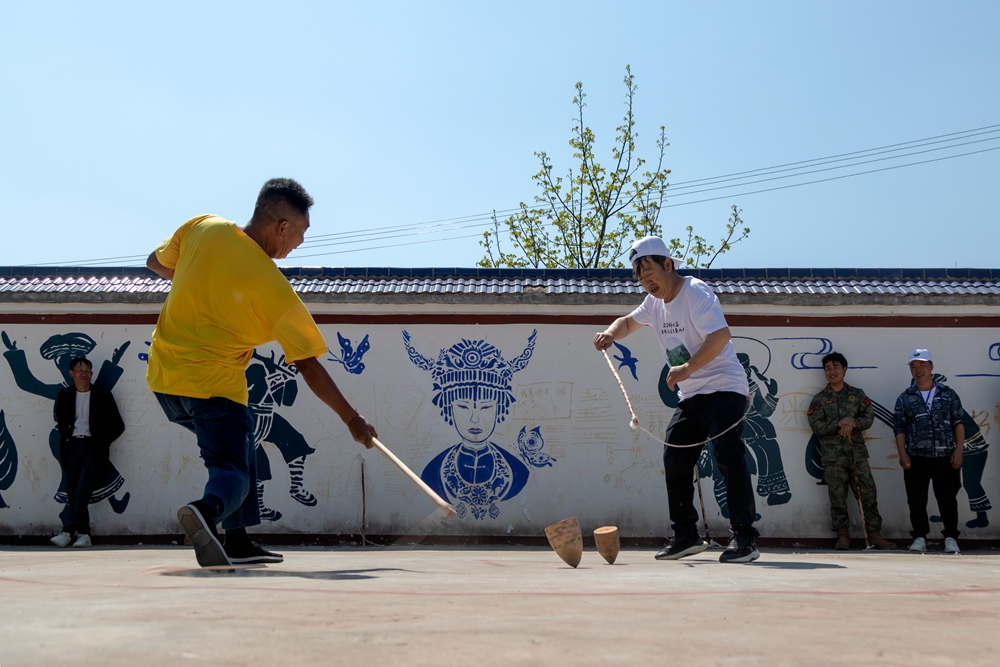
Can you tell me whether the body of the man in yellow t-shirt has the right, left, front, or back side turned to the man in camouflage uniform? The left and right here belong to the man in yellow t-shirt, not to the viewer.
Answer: front

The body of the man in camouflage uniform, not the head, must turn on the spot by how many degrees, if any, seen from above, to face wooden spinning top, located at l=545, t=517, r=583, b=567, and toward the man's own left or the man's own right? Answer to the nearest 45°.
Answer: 0° — they already face it

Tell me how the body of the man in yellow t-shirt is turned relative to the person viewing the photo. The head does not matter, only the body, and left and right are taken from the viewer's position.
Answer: facing away from the viewer and to the right of the viewer

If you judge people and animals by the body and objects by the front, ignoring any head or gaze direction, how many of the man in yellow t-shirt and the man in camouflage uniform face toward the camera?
1

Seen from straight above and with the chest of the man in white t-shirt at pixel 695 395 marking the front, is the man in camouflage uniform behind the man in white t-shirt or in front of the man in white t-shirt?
behind

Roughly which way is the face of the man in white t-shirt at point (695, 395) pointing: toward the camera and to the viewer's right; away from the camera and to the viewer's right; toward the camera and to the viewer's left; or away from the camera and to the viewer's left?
toward the camera and to the viewer's left

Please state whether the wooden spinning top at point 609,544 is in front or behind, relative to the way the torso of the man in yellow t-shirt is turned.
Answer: in front

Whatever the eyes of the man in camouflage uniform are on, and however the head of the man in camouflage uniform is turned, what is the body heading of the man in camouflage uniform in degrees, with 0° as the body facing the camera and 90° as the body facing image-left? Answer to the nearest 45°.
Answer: approximately 0°

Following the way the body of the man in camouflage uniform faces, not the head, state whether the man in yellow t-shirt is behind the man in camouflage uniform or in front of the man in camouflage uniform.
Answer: in front
